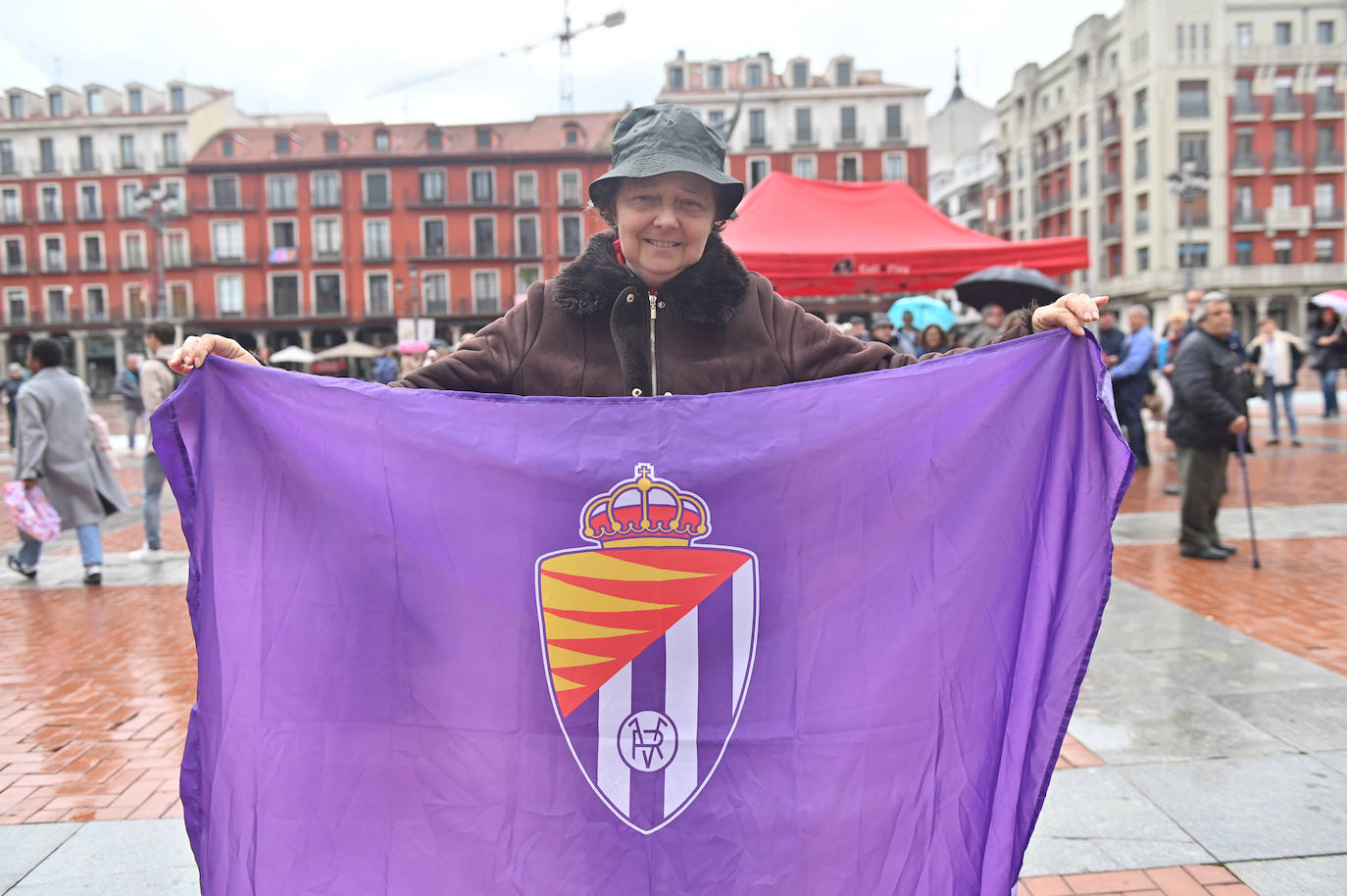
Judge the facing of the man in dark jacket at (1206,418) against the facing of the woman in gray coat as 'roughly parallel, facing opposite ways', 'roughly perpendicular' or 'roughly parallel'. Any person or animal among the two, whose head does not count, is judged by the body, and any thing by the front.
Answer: roughly parallel, facing opposite ways

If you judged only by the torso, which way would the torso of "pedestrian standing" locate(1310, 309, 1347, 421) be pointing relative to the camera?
toward the camera

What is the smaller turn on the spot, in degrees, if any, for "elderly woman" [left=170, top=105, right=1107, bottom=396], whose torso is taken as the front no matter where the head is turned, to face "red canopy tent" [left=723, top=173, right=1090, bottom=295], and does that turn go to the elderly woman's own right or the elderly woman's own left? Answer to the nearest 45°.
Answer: approximately 180°

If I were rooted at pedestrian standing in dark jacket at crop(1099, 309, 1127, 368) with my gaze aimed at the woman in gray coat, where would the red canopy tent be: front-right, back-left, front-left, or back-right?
front-right

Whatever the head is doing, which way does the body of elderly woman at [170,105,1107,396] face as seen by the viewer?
toward the camera

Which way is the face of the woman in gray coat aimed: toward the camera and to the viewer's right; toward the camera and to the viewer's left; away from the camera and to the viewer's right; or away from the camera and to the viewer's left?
away from the camera and to the viewer's left

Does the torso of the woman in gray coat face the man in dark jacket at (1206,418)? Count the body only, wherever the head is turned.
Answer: no

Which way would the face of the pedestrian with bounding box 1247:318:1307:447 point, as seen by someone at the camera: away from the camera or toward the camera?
toward the camera

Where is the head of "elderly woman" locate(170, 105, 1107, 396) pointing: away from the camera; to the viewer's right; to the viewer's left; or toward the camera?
toward the camera

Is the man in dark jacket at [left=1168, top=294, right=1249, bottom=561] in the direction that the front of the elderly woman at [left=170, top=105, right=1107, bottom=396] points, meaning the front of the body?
no

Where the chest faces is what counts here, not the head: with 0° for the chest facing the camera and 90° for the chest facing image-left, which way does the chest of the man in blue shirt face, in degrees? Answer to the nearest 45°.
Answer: approximately 90°

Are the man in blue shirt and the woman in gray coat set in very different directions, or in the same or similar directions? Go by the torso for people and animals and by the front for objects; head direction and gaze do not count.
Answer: same or similar directions

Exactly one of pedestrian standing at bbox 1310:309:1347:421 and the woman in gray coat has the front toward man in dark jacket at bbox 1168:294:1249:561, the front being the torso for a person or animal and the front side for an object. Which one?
the pedestrian standing

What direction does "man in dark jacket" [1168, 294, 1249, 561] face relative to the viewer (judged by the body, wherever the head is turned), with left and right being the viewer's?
facing to the right of the viewer

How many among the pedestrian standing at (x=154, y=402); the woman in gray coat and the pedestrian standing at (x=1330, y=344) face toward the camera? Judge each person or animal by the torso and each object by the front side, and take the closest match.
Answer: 1
